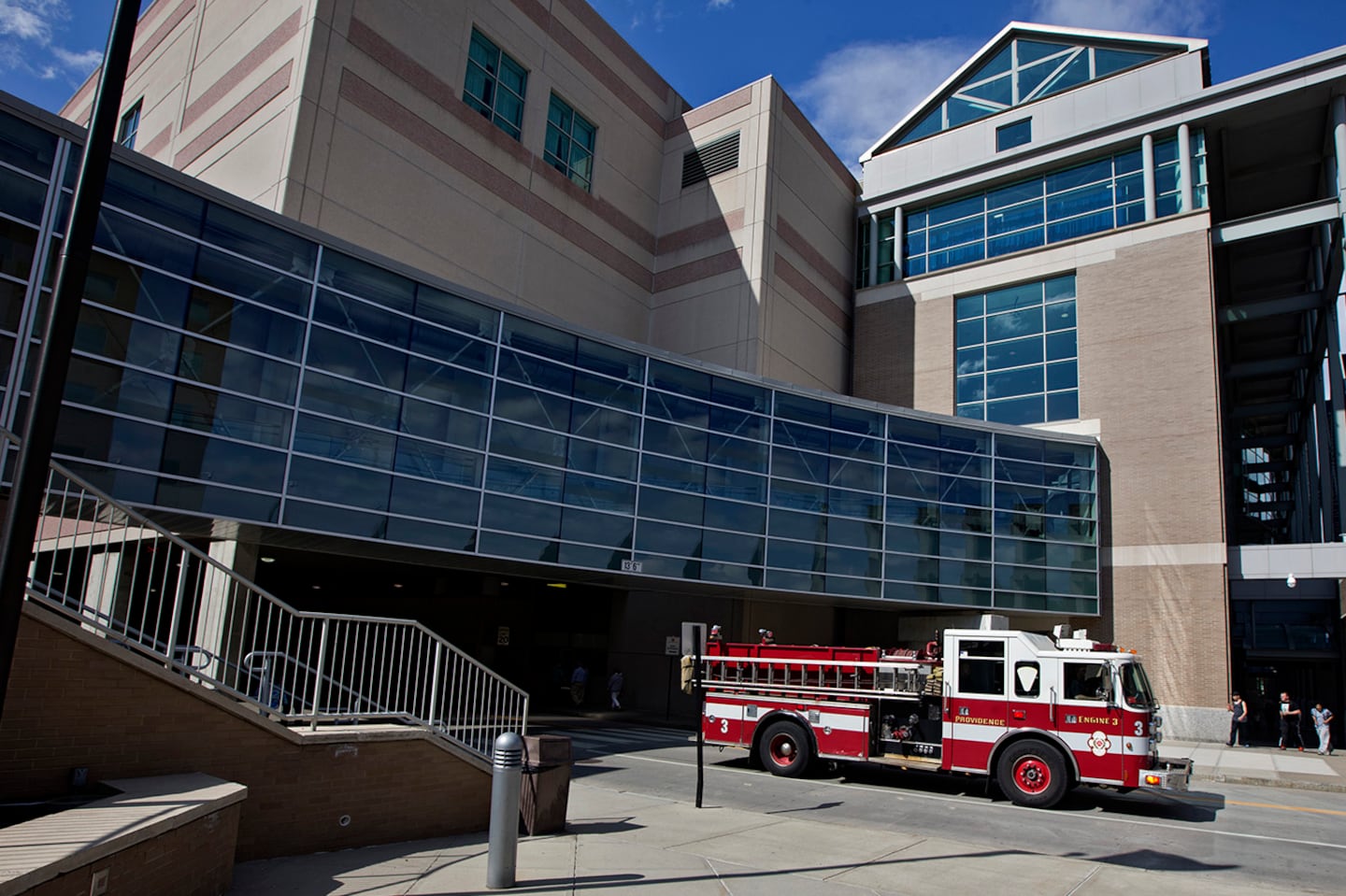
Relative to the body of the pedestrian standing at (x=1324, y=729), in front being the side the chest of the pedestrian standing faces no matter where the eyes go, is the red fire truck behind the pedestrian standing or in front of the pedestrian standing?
in front

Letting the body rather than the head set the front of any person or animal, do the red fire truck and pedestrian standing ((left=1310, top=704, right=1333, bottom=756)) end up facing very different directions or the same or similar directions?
very different directions

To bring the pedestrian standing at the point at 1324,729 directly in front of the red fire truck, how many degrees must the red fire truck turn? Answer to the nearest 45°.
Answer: approximately 45° to its left

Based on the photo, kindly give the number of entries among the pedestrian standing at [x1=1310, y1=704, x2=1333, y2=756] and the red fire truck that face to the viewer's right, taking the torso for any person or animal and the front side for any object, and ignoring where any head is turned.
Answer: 1

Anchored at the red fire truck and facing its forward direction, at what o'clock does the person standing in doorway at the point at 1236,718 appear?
The person standing in doorway is roughly at 10 o'clock from the red fire truck.

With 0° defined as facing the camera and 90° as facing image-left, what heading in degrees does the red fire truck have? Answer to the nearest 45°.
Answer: approximately 270°

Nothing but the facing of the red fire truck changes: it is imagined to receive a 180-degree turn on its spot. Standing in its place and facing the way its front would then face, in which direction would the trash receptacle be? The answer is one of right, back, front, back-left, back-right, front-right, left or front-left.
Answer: front-left

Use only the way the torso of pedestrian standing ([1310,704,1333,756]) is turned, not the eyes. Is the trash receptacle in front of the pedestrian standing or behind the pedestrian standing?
in front

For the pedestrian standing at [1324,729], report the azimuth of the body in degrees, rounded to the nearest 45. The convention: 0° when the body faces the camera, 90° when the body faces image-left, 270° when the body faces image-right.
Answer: approximately 45°

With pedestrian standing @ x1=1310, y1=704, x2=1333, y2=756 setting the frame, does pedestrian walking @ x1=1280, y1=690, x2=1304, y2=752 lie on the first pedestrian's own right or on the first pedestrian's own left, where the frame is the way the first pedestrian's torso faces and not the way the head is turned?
on the first pedestrian's own right

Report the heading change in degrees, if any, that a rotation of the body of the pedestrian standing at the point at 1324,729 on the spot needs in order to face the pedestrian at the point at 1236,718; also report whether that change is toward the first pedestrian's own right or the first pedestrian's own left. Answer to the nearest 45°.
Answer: approximately 45° to the first pedestrian's own right
